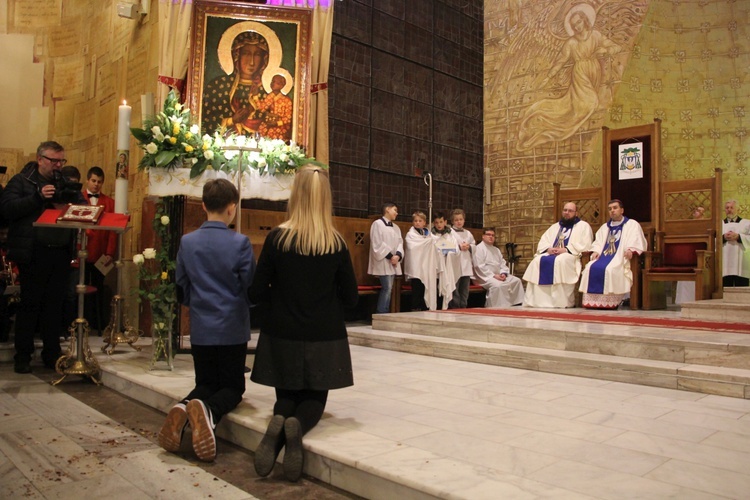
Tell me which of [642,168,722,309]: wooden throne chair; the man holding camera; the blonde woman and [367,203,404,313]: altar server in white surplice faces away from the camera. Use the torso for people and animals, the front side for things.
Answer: the blonde woman

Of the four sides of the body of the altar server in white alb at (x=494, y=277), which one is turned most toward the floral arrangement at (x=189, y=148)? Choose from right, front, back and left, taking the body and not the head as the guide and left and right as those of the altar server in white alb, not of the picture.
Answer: right

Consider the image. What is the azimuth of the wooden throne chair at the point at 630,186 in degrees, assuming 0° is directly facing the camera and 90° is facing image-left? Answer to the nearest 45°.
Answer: approximately 45°

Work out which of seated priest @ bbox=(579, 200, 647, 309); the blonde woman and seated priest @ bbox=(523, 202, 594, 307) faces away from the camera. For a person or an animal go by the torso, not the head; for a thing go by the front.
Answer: the blonde woman

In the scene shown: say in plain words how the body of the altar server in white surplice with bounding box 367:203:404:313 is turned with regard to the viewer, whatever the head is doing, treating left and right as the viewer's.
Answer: facing the viewer and to the right of the viewer

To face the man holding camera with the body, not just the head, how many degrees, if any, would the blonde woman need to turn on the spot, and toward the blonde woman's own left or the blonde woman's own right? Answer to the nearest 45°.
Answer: approximately 45° to the blonde woman's own left

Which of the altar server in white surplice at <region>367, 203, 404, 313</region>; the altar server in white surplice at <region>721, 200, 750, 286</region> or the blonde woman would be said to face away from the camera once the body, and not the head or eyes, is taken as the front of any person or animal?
the blonde woman

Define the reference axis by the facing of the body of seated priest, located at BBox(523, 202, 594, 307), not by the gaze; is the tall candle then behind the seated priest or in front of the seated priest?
in front

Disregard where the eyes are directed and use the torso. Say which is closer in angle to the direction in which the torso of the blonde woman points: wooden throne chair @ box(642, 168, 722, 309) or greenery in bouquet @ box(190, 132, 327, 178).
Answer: the greenery in bouquet

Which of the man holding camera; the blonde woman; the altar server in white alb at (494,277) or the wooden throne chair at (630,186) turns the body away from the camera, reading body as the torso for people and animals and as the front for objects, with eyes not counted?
the blonde woman

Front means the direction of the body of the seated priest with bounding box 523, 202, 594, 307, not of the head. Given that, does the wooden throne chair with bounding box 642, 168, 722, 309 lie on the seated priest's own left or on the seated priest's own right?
on the seated priest's own left

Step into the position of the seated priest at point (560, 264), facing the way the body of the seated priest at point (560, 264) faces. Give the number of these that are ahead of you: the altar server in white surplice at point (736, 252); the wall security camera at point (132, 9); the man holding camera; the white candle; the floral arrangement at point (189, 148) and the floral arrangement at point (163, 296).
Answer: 5
